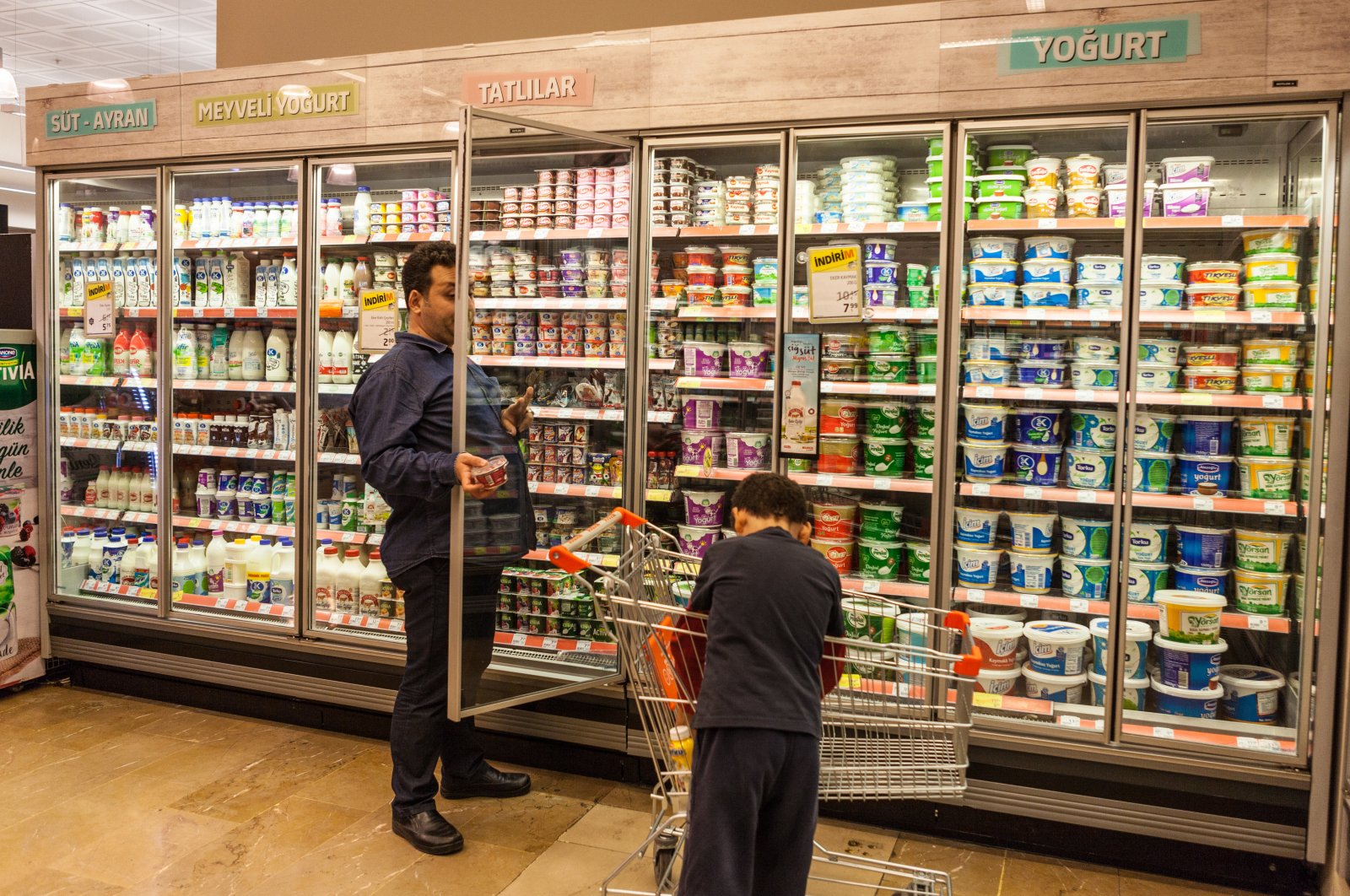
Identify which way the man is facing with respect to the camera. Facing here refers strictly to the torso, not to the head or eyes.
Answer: to the viewer's right

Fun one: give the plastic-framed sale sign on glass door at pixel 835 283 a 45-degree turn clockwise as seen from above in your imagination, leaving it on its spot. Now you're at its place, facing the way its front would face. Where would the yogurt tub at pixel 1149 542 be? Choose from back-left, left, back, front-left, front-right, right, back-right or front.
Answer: back-left

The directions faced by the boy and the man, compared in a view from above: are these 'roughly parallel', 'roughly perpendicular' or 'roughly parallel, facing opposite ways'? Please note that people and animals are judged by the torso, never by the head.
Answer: roughly perpendicular

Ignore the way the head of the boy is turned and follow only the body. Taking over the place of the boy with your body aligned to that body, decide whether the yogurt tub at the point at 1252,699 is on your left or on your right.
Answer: on your right

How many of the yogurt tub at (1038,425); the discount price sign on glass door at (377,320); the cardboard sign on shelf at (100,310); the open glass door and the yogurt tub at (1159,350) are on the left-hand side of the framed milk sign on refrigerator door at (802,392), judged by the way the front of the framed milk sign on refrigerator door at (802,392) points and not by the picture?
2

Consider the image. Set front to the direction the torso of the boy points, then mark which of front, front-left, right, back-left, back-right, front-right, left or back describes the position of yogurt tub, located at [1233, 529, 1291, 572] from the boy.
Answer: front-right

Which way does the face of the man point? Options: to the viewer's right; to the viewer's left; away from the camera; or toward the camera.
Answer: to the viewer's right

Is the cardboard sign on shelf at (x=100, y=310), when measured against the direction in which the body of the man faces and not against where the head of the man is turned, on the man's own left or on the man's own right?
on the man's own left

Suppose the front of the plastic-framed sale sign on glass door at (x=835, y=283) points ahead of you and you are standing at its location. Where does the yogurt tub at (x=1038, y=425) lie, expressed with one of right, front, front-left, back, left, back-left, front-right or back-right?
left

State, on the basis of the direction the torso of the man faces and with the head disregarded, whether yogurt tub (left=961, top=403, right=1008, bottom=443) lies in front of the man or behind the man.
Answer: in front

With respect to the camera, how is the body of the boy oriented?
away from the camera

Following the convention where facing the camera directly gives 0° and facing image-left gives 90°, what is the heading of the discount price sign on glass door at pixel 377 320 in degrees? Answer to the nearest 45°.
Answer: approximately 0°

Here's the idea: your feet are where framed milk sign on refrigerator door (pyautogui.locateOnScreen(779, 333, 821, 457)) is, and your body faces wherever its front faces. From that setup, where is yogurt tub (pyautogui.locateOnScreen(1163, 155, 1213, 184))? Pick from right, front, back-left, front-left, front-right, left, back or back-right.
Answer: left
